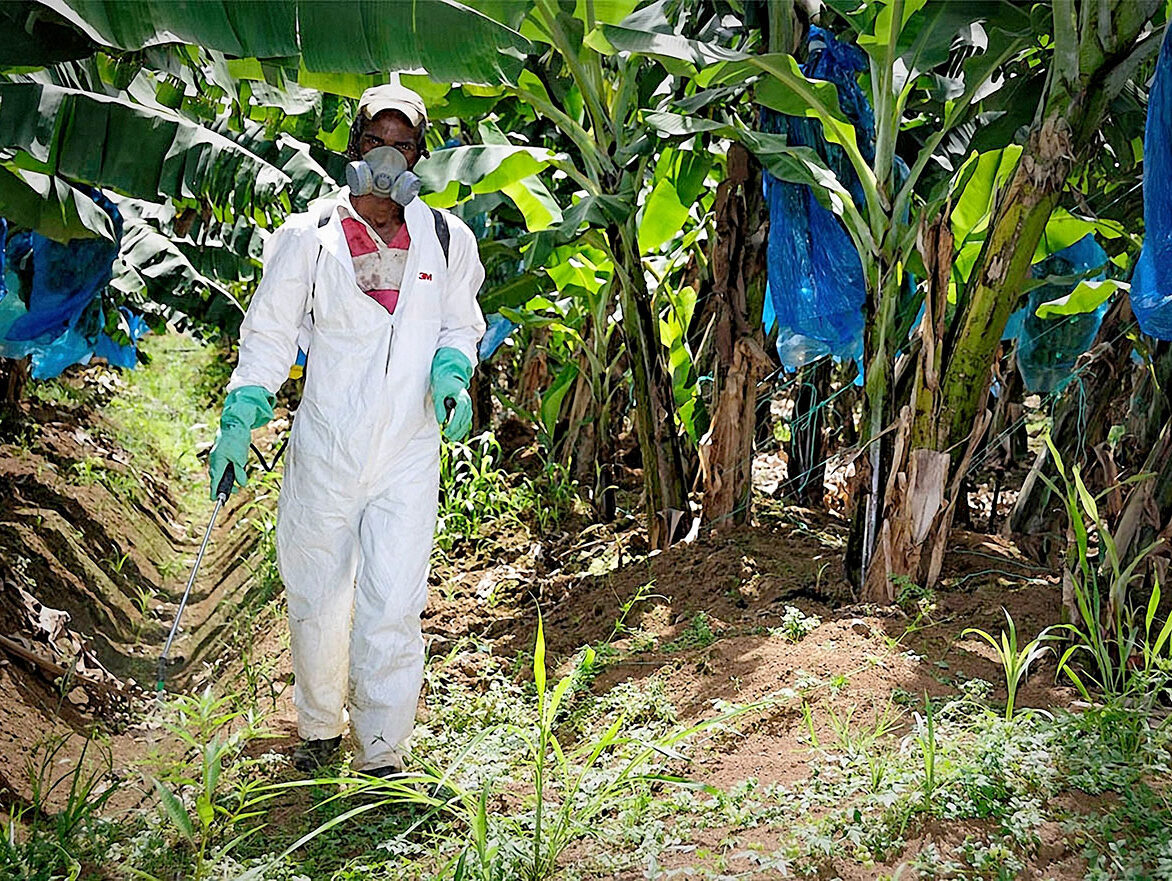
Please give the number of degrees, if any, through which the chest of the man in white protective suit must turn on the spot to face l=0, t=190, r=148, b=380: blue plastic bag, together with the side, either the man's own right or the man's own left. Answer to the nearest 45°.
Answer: approximately 135° to the man's own right

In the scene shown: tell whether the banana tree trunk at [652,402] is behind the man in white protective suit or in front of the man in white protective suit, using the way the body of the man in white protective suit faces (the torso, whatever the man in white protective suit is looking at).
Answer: behind

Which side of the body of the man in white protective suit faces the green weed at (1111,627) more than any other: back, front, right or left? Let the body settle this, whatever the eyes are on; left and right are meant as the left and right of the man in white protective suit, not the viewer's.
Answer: left

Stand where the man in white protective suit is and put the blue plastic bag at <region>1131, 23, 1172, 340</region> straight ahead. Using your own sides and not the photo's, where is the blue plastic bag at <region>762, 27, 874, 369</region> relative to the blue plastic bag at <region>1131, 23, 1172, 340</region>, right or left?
left

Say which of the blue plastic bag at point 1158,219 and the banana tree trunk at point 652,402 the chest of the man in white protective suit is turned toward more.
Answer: the blue plastic bag

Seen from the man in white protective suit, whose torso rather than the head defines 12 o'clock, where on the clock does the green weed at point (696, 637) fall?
The green weed is roughly at 8 o'clock from the man in white protective suit.

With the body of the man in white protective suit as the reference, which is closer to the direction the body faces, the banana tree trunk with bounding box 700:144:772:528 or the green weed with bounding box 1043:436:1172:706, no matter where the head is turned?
the green weed

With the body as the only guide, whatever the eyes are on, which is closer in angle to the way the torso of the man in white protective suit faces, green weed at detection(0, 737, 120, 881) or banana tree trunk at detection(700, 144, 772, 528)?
the green weed

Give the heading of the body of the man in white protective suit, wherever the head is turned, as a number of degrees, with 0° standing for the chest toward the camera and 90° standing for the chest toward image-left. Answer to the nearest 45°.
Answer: approximately 0°
